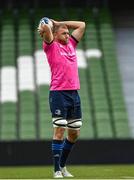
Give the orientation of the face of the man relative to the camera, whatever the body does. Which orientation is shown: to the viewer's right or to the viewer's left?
to the viewer's right

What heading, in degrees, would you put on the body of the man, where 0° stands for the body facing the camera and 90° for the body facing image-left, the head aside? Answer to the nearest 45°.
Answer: approximately 315°
